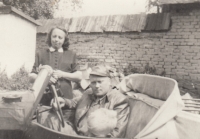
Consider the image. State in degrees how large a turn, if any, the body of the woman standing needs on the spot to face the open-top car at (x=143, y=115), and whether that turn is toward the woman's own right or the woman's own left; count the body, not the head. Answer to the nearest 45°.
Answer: approximately 45° to the woman's own left

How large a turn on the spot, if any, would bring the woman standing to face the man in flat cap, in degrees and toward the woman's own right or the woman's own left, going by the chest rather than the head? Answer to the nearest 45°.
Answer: approximately 45° to the woman's own left

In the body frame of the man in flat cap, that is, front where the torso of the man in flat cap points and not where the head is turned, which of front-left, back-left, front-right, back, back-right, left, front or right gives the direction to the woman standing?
right

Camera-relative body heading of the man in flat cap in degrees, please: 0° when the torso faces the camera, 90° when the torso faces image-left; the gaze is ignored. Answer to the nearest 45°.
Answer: approximately 45°

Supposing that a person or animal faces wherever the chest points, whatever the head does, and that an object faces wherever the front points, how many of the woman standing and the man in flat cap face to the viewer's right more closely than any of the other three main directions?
0

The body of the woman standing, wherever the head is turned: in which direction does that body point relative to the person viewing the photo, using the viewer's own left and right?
facing the viewer
